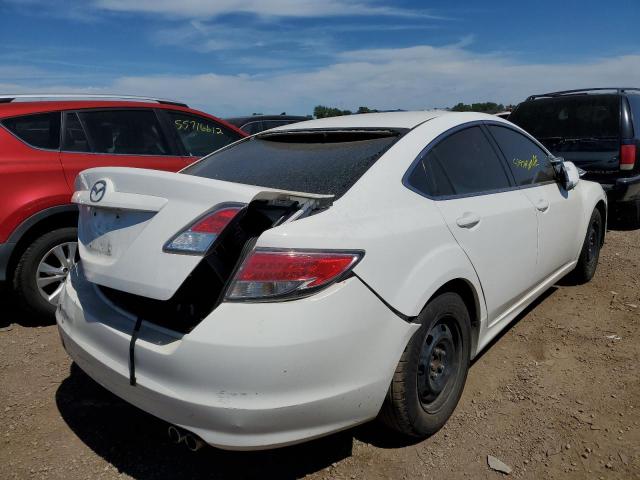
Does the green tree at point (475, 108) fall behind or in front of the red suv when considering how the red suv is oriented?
in front

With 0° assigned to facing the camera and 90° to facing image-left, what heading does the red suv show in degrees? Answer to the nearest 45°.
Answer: approximately 270°

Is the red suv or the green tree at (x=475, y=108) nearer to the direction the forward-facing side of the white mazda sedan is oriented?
the green tree

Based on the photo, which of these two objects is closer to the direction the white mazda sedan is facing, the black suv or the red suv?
the black suv

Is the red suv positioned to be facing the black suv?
yes

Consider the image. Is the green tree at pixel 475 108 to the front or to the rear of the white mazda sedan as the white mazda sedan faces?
to the front

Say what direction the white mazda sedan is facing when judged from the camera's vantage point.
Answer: facing away from the viewer and to the right of the viewer

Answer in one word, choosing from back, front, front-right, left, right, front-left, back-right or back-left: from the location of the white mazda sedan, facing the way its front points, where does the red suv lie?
left

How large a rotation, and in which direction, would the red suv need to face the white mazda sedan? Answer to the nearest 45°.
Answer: approximately 90° to its right

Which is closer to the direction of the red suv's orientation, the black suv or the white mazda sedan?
the black suv

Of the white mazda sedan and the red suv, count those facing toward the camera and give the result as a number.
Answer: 0
